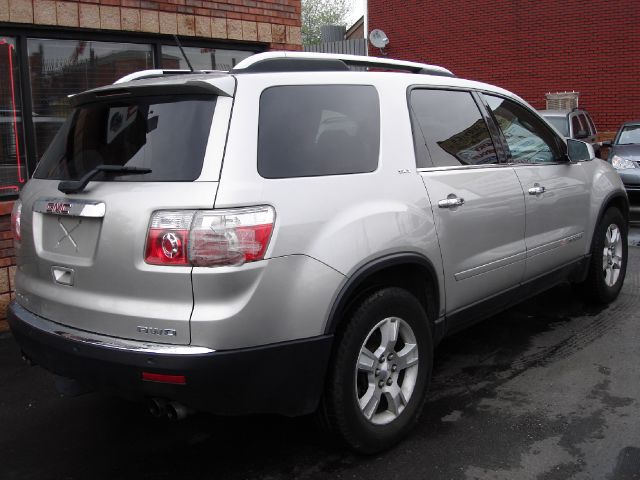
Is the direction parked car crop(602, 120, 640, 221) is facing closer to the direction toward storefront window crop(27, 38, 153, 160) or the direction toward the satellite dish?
the storefront window

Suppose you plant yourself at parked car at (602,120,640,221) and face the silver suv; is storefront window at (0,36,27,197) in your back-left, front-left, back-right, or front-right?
front-right

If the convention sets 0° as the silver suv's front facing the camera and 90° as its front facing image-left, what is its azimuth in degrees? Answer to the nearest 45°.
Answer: approximately 225°

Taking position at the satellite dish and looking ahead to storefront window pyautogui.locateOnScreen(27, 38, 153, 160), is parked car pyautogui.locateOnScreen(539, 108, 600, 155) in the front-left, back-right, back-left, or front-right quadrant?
front-left

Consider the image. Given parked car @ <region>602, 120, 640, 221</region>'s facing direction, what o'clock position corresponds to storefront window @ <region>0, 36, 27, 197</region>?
The storefront window is roughly at 1 o'clock from the parked car.

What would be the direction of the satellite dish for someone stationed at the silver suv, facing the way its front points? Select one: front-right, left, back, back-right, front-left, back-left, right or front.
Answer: front-left

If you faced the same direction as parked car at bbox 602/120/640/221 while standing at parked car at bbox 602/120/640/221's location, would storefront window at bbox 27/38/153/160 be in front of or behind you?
in front

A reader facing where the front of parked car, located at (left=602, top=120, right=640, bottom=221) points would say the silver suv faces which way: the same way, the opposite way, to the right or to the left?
the opposite way

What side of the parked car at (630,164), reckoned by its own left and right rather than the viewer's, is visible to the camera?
front

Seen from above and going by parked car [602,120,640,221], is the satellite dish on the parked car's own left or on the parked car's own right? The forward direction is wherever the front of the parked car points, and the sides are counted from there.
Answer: on the parked car's own right

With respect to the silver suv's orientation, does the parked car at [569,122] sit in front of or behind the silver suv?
in front

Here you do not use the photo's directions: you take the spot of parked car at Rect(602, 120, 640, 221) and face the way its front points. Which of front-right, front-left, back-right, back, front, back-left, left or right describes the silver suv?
front

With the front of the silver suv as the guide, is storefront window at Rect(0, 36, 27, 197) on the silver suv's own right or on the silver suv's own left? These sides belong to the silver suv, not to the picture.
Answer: on the silver suv's own left

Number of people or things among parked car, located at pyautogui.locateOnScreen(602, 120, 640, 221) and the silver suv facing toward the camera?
1
